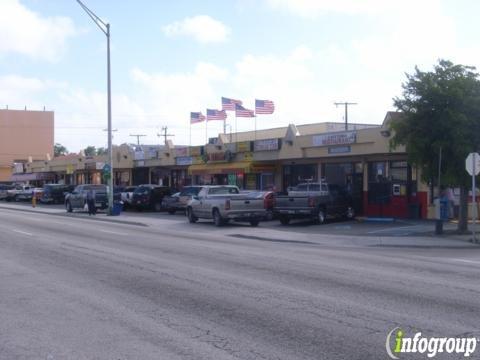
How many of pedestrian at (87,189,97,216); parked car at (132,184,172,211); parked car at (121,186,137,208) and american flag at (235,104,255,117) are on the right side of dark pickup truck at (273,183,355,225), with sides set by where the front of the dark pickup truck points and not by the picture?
0

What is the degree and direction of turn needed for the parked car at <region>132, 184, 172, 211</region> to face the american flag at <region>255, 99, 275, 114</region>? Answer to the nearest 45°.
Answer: approximately 45° to its right

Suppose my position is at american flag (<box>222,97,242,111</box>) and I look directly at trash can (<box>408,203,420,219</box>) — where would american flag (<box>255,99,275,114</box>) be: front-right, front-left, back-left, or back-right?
front-left

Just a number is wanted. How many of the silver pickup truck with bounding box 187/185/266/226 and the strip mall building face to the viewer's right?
0

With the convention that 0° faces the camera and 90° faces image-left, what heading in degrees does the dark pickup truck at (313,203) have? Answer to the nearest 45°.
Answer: approximately 225°

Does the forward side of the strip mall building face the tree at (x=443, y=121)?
no

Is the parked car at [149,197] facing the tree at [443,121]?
no

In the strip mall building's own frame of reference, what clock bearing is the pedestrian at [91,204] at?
The pedestrian is roughly at 2 o'clock from the strip mall building.

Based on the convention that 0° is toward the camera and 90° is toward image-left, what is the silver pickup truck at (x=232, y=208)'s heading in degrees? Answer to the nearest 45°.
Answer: approximately 135°

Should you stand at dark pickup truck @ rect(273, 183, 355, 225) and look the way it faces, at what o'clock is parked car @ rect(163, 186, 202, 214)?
The parked car is roughly at 9 o'clock from the dark pickup truck.

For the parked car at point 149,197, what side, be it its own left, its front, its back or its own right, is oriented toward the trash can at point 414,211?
right

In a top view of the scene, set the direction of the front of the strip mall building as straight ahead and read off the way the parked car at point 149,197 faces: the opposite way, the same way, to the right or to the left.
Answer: the opposite way

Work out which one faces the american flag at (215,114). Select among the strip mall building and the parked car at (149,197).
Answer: the parked car

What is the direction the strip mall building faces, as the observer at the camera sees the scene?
facing the viewer and to the left of the viewer
